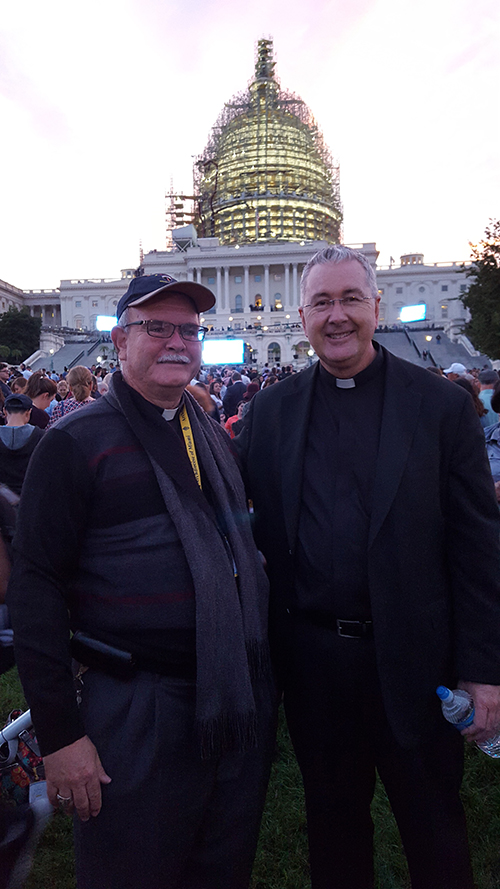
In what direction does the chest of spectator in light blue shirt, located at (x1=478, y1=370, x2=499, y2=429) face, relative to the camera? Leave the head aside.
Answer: away from the camera

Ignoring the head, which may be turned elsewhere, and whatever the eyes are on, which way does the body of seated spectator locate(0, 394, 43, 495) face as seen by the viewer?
away from the camera

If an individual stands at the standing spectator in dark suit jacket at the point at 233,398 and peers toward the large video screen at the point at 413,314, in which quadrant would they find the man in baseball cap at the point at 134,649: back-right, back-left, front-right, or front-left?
back-right

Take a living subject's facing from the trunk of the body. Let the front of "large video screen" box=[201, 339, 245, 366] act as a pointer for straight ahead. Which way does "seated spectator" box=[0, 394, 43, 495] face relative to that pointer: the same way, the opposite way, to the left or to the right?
the opposite way

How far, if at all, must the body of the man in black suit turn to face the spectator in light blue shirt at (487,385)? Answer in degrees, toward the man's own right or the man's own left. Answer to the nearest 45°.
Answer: approximately 180°

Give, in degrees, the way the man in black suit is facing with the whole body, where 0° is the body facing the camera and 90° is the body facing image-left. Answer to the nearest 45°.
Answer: approximately 0°

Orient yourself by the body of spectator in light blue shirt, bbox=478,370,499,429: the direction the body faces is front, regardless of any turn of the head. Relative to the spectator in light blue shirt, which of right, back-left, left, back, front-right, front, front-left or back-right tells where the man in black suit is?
back

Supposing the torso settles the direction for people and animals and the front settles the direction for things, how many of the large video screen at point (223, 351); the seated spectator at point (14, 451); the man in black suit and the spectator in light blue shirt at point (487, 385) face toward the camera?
2

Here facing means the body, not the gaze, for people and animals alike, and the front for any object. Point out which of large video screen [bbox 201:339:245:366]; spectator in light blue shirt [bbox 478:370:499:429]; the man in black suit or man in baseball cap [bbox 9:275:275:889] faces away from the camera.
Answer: the spectator in light blue shirt

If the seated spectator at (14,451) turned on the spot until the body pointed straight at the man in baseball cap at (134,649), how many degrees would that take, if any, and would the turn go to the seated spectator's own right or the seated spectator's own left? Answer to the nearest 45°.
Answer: approximately 180°

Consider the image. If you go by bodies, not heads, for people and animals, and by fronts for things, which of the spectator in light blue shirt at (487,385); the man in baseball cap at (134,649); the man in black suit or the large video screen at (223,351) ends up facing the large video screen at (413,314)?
the spectator in light blue shirt

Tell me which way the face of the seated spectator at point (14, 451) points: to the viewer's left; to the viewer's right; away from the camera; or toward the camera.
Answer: away from the camera

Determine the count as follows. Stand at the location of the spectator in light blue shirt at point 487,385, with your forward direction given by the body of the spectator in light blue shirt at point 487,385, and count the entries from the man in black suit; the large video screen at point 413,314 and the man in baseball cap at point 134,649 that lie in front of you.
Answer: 1

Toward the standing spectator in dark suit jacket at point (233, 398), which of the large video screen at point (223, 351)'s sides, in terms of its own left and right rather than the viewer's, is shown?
front

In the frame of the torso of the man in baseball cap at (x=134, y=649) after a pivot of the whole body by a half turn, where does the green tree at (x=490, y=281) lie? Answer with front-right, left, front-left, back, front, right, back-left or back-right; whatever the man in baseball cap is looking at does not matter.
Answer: right

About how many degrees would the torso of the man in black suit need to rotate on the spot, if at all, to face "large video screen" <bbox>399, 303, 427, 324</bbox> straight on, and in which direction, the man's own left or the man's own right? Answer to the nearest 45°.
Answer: approximately 180°

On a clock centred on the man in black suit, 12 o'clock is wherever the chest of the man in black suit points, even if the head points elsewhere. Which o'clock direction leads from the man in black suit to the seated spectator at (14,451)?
The seated spectator is roughly at 4 o'clock from the man in black suit.

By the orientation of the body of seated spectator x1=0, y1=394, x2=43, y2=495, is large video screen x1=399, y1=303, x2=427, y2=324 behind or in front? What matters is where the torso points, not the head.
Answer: in front

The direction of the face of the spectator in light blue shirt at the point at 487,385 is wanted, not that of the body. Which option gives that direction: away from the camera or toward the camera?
away from the camera
